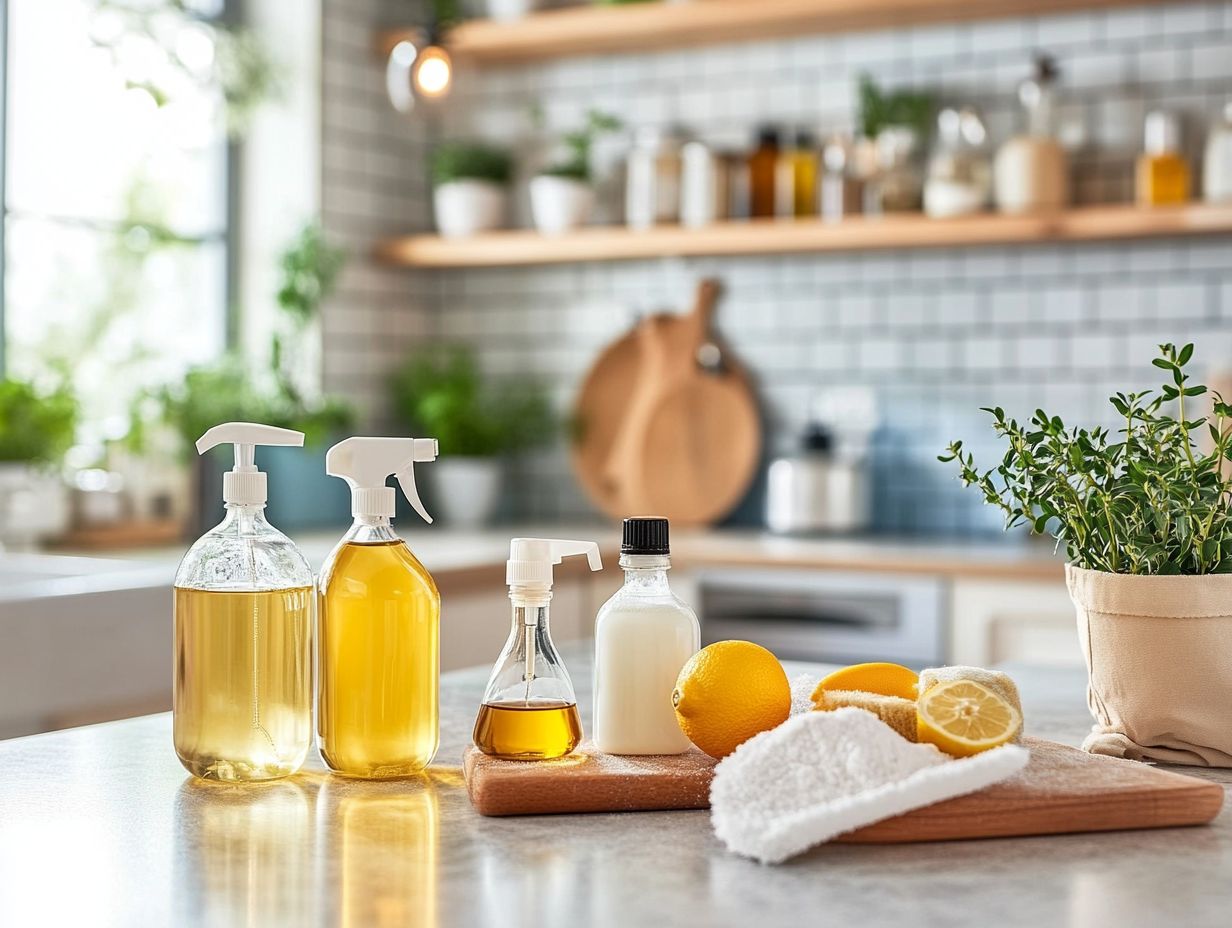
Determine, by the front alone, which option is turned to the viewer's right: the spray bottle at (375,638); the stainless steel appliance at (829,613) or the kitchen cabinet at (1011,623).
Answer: the spray bottle

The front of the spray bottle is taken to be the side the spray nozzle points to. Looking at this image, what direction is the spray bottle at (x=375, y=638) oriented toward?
to the viewer's right

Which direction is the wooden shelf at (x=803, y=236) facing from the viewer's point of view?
toward the camera

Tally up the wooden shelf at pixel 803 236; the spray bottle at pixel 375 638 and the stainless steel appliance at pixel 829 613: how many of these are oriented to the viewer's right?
1

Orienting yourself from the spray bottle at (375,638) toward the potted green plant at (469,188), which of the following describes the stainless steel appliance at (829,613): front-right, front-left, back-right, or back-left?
front-right

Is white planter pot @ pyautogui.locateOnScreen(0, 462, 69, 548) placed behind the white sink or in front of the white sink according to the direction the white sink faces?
behind

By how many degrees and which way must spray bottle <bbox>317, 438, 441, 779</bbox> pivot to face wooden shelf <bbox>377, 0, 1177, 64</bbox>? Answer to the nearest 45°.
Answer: approximately 90° to its left

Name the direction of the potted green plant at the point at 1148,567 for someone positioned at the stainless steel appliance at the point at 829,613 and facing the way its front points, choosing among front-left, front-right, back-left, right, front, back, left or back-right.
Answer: front

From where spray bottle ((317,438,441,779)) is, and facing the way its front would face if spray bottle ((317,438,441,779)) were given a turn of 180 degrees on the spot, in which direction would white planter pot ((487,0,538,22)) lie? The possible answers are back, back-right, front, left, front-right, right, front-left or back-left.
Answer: right

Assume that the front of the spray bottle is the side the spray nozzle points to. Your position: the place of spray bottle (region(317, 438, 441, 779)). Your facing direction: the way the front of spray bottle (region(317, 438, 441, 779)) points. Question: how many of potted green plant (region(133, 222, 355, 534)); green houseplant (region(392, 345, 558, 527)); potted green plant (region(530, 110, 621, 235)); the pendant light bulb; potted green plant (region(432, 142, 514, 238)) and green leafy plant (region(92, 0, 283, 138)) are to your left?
6

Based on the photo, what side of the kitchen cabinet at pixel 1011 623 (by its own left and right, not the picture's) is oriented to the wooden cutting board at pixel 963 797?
front

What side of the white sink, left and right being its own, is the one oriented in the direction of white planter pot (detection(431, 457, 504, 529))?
left

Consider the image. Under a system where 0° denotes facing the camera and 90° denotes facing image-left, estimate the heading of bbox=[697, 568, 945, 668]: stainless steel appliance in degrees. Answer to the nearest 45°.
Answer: approximately 0°

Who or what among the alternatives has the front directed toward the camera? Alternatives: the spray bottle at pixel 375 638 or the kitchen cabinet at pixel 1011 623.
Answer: the kitchen cabinet

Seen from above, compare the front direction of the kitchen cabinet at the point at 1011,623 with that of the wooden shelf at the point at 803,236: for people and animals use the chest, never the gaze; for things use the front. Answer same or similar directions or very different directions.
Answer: same or similar directions
